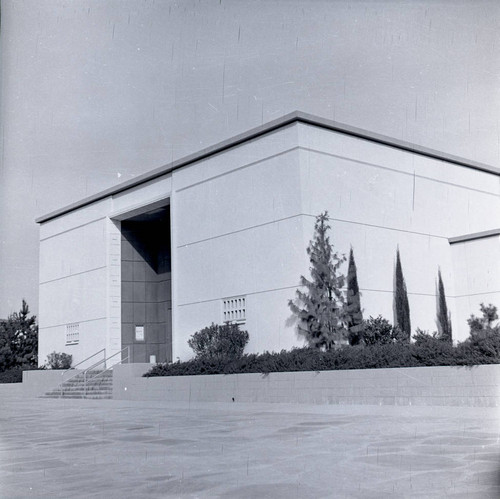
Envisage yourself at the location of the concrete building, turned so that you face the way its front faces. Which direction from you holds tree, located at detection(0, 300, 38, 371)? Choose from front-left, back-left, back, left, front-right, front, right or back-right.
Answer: right

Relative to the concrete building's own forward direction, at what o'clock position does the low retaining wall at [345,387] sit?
The low retaining wall is roughly at 10 o'clock from the concrete building.

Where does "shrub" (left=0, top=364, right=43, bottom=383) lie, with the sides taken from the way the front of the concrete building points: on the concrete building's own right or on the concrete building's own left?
on the concrete building's own right

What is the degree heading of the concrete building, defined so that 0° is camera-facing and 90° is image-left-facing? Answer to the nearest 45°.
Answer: approximately 45°

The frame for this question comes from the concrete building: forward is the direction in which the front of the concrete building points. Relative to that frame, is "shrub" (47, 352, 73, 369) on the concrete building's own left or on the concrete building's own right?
on the concrete building's own right

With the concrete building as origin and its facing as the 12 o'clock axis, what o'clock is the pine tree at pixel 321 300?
The pine tree is roughly at 10 o'clock from the concrete building.
